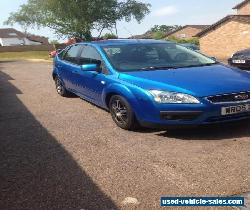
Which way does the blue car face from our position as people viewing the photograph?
facing the viewer and to the right of the viewer

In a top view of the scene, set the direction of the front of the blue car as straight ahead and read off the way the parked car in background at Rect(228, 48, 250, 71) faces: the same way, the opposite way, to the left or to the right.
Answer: to the right

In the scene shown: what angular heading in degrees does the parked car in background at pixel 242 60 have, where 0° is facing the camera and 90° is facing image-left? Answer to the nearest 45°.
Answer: approximately 45°

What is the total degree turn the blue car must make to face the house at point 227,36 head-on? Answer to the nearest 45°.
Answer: approximately 135° to its left

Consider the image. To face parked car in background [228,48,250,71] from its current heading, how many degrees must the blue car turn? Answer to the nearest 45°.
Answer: approximately 135° to its left

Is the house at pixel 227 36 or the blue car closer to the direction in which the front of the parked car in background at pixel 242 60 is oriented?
the blue car

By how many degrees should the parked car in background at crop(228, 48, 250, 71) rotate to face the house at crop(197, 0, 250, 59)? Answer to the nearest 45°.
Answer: approximately 135° to its right

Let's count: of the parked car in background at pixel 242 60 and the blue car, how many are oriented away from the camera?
0
